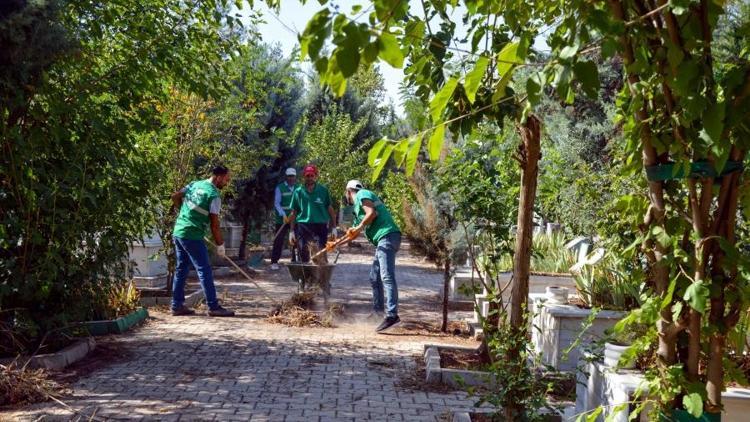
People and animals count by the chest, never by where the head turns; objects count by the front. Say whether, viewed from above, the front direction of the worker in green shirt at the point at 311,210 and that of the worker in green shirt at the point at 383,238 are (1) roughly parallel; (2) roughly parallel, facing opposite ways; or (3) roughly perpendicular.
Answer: roughly perpendicular

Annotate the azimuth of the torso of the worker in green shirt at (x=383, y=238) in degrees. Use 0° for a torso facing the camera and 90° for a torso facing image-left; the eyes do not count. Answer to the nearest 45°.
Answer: approximately 90°

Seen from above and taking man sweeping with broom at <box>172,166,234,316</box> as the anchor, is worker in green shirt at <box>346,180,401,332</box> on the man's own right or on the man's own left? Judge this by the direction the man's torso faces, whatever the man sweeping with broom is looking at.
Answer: on the man's own right

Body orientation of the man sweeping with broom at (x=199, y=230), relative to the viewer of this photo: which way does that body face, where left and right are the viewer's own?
facing away from the viewer and to the right of the viewer

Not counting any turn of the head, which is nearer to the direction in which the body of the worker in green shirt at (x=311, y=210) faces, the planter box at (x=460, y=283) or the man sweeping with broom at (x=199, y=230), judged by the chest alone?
the man sweeping with broom

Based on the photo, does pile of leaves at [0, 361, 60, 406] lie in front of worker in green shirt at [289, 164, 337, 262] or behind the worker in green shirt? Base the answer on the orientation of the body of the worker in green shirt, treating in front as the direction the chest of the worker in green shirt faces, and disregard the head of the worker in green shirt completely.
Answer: in front

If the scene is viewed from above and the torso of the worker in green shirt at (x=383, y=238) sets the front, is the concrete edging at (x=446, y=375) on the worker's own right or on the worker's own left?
on the worker's own left

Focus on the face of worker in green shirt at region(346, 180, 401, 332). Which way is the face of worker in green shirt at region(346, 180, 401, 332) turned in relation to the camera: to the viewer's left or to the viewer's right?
to the viewer's left

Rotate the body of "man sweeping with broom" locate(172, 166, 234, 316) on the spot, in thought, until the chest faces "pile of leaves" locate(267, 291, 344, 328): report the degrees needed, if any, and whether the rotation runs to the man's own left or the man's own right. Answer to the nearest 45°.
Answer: approximately 45° to the man's own right

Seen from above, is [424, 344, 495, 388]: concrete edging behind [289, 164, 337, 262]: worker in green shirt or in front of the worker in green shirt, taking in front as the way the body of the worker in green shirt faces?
in front

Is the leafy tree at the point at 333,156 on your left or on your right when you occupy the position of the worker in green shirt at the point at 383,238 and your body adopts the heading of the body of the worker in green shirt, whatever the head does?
on your right
